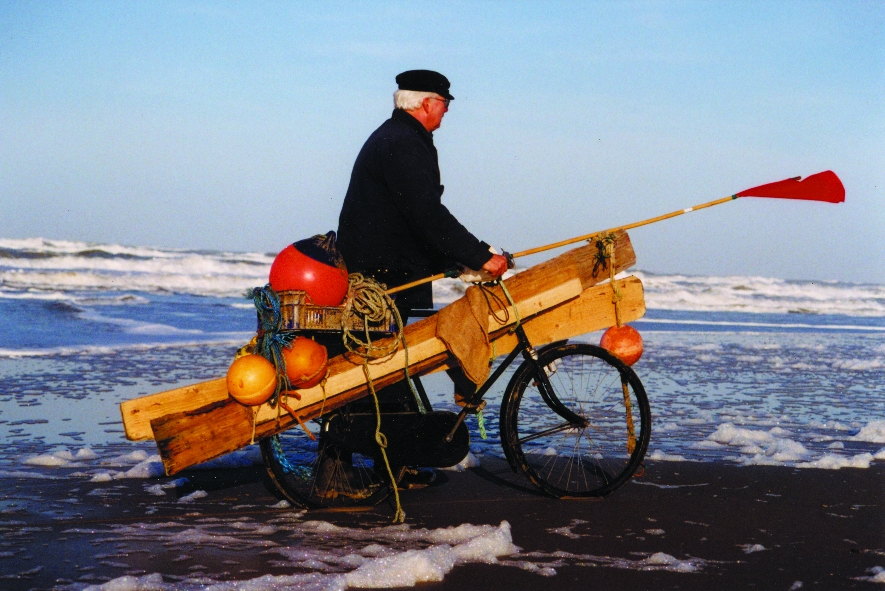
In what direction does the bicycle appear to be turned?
to the viewer's right

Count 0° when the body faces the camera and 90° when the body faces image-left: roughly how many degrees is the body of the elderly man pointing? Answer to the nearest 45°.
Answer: approximately 270°

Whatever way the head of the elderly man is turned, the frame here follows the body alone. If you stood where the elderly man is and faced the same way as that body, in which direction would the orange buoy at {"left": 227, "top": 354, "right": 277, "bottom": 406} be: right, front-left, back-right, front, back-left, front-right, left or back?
back-right
